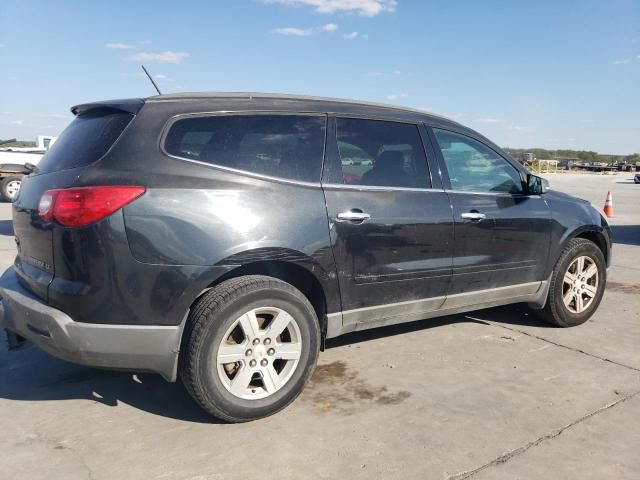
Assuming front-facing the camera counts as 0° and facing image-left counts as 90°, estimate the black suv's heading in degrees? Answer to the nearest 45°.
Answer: approximately 225°
